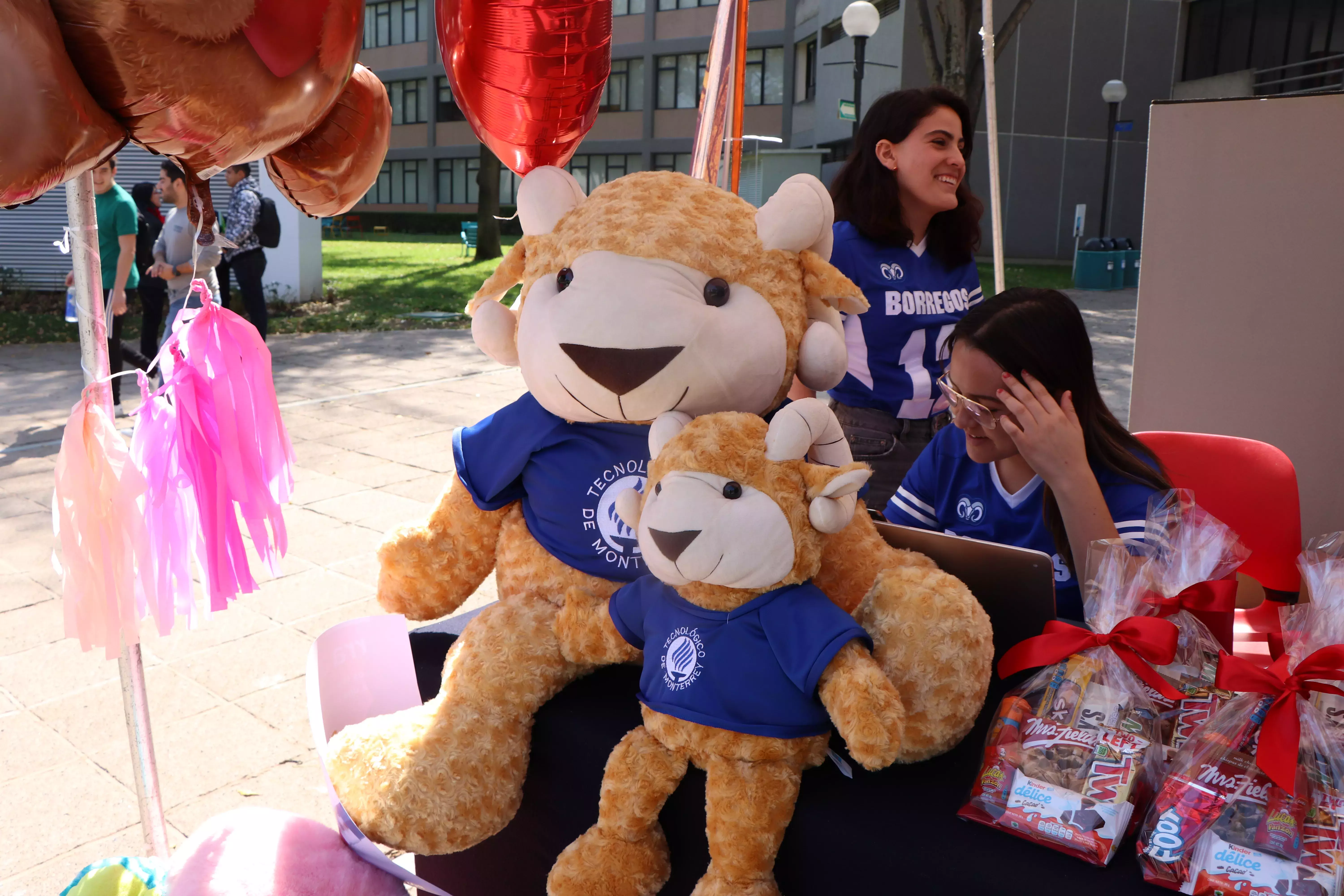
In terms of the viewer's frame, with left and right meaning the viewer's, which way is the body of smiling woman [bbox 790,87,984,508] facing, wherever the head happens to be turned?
facing the viewer and to the right of the viewer

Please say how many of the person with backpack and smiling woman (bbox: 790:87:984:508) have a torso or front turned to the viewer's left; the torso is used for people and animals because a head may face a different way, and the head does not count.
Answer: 1

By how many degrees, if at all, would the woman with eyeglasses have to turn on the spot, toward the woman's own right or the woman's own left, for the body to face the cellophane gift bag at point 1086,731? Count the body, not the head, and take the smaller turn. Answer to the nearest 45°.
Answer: approximately 45° to the woman's own left

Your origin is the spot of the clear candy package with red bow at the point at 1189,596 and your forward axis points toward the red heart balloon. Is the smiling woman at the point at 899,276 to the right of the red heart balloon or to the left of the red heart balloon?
right

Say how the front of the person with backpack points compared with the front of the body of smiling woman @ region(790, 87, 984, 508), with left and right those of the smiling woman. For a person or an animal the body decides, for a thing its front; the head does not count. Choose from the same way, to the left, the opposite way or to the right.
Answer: to the right

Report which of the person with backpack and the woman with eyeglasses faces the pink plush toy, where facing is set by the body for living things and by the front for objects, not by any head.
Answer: the woman with eyeglasses

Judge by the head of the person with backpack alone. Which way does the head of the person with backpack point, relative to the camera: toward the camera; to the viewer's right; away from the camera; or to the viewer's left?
to the viewer's left

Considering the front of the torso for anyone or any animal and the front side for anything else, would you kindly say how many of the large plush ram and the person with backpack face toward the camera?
1

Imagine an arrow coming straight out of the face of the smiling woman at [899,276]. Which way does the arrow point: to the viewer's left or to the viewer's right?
to the viewer's right

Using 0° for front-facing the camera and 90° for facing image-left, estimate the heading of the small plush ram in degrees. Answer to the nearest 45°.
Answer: approximately 45°

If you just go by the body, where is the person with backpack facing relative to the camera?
to the viewer's left

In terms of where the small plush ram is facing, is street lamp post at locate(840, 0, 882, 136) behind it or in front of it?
behind

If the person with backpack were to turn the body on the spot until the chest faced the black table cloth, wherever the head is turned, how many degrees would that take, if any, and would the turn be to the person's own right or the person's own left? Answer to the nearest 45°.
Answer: approximately 90° to the person's own left
